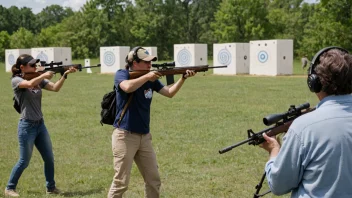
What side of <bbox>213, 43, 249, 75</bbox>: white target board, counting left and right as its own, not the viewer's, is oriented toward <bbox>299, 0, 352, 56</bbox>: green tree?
back

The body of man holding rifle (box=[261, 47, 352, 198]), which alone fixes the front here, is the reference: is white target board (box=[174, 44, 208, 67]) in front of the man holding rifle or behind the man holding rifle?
in front

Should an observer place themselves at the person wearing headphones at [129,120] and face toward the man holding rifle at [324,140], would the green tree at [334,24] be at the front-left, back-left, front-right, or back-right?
back-left

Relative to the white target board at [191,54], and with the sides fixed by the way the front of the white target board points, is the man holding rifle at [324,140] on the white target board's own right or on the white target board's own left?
on the white target board's own left

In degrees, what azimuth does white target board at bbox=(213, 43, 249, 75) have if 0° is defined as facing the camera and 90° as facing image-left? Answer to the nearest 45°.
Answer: approximately 45°

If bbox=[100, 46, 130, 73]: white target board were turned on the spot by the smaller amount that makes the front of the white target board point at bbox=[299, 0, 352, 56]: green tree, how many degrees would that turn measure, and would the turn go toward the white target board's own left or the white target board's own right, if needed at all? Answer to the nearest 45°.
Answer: approximately 135° to the white target board's own left

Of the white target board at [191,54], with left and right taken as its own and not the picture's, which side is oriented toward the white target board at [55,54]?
right

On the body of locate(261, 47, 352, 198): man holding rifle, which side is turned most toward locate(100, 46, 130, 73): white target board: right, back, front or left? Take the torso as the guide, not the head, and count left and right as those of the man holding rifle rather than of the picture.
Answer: front

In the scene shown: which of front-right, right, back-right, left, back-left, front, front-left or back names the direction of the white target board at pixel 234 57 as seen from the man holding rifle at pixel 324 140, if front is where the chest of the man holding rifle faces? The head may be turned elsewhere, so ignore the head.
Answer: front-right

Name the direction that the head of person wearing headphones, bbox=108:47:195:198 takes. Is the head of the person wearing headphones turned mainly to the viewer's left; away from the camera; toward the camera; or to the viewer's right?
to the viewer's right

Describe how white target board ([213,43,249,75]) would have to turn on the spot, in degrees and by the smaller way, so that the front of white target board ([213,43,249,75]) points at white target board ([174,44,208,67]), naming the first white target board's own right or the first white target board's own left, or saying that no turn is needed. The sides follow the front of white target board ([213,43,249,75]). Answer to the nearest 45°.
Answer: approximately 90° to the first white target board's own right

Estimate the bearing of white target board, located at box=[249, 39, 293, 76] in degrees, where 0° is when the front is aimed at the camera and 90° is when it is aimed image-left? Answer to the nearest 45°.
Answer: approximately 45°
